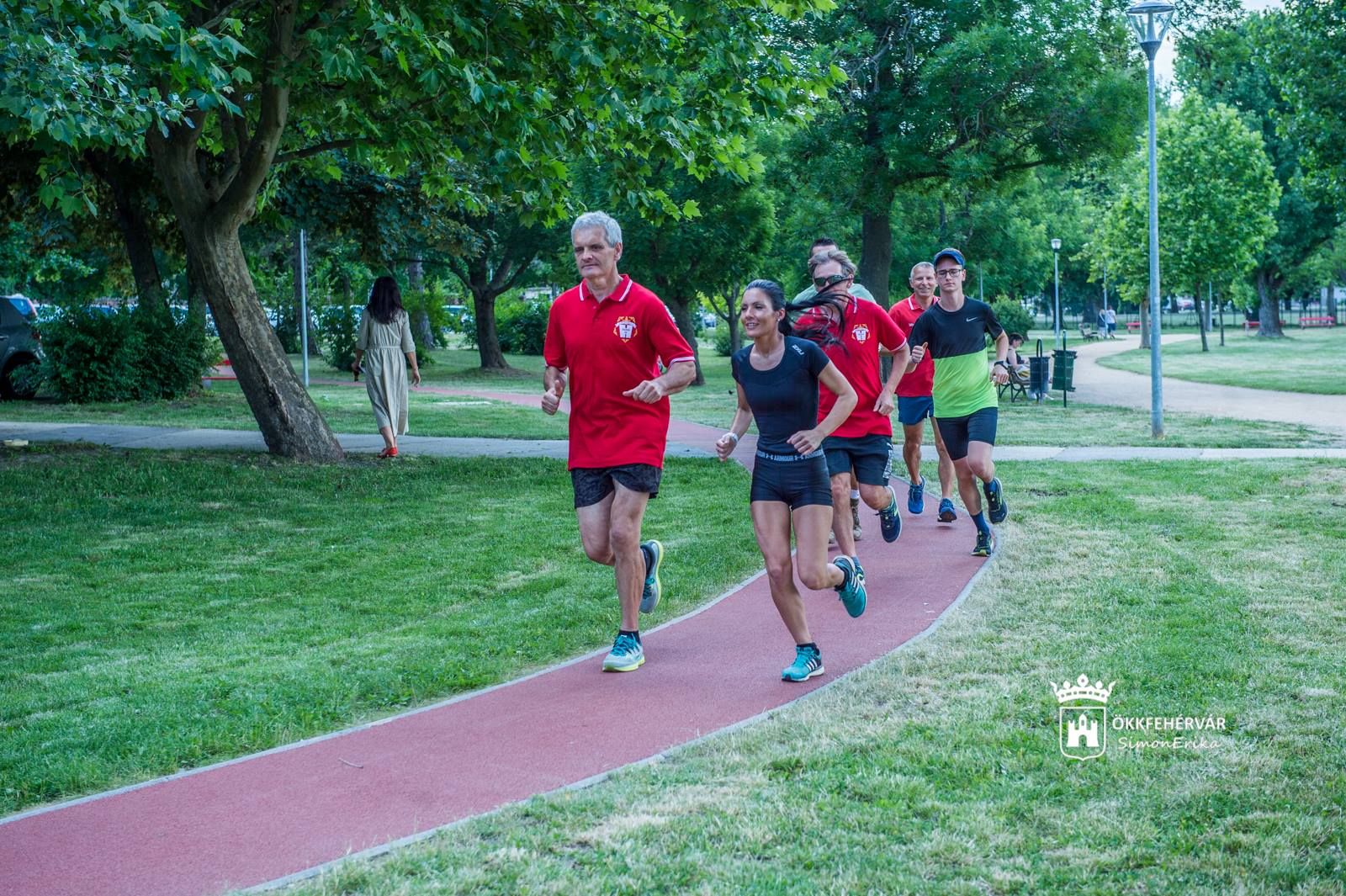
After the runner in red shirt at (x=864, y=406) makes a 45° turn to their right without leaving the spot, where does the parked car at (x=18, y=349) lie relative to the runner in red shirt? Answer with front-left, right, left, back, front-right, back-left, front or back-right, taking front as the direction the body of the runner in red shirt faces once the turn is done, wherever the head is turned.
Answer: front-right

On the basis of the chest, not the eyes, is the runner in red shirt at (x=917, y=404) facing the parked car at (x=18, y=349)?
no

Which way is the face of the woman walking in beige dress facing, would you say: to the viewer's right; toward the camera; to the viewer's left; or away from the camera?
away from the camera

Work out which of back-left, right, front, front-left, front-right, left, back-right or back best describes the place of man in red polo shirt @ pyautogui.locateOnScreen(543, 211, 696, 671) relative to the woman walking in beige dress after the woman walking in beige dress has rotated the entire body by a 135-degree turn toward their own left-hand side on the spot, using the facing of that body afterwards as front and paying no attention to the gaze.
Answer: front-left

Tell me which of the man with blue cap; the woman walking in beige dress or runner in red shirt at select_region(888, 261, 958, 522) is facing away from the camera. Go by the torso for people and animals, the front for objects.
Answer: the woman walking in beige dress

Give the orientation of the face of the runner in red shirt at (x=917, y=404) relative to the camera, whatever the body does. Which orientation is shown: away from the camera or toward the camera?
toward the camera

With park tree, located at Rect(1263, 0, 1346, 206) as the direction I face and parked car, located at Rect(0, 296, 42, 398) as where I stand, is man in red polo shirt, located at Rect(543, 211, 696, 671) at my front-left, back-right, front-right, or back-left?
front-right

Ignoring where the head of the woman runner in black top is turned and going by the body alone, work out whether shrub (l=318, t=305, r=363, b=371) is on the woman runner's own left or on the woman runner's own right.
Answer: on the woman runner's own right

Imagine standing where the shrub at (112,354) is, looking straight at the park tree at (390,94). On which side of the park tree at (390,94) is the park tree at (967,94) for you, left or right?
left

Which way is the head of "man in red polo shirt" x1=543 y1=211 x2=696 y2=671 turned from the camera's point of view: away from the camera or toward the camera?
toward the camera

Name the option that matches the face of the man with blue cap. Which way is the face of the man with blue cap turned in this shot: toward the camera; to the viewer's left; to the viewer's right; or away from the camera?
toward the camera

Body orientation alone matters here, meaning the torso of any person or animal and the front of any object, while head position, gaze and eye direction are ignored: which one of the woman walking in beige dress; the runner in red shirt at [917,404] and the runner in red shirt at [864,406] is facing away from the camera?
the woman walking in beige dress

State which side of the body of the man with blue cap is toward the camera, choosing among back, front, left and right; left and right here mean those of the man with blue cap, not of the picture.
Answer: front

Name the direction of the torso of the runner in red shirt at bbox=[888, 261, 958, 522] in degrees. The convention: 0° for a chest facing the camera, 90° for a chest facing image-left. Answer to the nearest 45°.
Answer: approximately 0°

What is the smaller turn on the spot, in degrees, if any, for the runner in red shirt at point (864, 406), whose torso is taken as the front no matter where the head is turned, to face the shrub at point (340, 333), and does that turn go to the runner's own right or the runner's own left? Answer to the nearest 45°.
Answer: approximately 90° to the runner's own right

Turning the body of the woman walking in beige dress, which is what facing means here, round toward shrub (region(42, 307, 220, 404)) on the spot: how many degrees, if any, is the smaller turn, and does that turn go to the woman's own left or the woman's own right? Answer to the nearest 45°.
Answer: approximately 45° to the woman's own left

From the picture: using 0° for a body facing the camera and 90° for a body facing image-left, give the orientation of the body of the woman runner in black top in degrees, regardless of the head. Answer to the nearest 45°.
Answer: approximately 45°

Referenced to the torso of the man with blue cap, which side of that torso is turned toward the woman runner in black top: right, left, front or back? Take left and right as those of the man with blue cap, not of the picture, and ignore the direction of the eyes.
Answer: front
